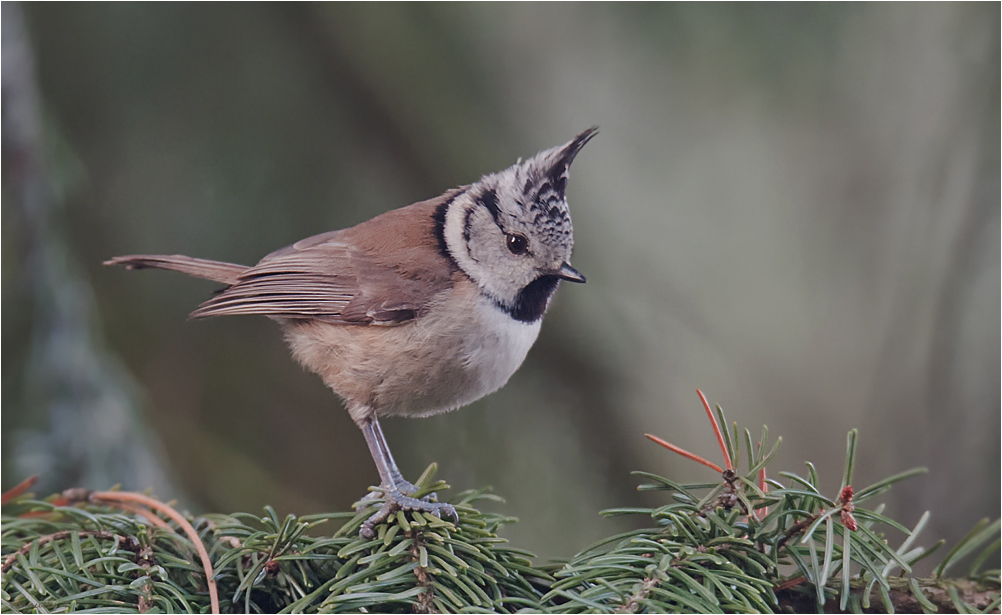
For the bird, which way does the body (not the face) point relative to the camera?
to the viewer's right
